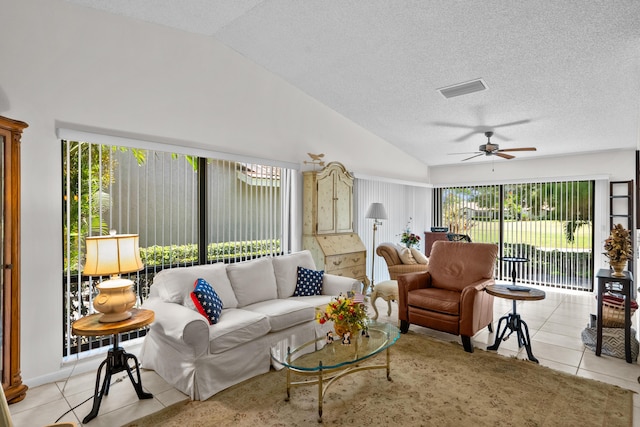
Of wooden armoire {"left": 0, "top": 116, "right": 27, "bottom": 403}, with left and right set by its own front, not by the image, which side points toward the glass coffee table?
front

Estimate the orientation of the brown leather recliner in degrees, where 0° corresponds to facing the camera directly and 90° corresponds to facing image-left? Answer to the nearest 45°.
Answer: approximately 45°

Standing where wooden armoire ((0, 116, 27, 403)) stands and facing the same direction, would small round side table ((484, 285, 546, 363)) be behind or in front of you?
in front

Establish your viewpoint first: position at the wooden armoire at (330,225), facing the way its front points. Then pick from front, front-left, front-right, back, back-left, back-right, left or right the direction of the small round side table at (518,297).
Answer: front

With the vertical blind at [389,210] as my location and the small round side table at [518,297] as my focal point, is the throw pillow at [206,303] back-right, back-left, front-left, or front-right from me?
front-right

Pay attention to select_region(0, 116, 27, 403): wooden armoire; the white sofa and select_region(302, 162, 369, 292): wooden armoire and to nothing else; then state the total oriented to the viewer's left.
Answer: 0

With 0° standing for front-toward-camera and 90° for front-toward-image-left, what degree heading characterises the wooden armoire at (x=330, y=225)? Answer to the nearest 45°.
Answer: approximately 315°

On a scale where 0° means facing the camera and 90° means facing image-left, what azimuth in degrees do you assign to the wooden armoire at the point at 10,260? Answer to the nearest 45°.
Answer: approximately 315°

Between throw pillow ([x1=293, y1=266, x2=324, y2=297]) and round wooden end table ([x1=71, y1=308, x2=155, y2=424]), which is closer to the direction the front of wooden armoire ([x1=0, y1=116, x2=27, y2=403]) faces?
the round wooden end table

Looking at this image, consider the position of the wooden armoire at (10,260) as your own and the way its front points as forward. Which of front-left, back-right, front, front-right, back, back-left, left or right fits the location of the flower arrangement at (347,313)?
front

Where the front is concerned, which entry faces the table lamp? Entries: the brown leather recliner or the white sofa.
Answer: the brown leather recliner

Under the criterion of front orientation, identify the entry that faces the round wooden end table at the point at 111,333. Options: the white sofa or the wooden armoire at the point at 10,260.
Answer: the wooden armoire

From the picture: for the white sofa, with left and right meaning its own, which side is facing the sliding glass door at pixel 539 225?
left

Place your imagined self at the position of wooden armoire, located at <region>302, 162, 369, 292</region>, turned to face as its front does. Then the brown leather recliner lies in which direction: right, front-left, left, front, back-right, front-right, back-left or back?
front

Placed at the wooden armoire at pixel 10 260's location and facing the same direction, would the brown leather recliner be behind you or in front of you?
in front

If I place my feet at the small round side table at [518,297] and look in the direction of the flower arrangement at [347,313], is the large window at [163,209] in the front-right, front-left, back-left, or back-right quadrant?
front-right

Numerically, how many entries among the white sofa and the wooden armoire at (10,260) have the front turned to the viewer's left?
0
